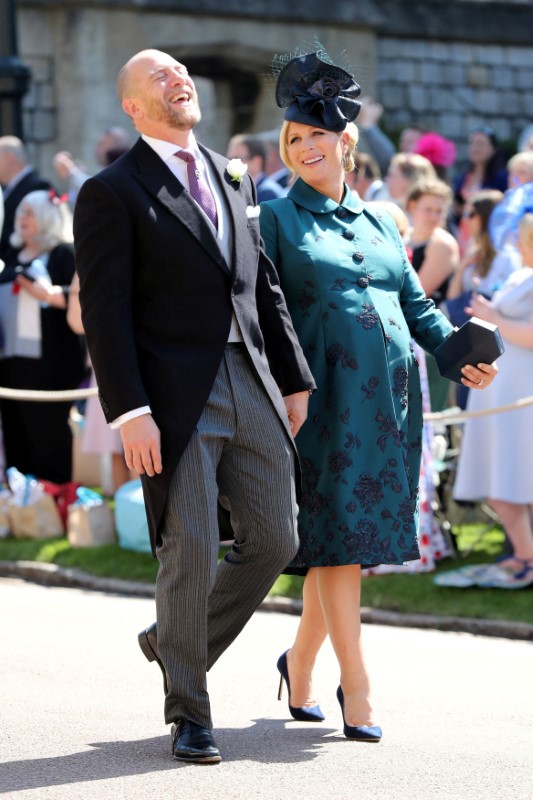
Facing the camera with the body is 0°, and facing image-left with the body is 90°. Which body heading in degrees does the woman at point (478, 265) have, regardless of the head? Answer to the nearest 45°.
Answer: approximately 90°

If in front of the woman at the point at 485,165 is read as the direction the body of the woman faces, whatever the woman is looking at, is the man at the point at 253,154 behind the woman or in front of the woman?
in front

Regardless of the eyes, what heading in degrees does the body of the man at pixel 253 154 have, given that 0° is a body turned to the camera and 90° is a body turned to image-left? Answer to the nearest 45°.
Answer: approximately 45°

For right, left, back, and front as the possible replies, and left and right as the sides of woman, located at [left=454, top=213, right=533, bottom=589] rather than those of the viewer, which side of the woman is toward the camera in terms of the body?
left

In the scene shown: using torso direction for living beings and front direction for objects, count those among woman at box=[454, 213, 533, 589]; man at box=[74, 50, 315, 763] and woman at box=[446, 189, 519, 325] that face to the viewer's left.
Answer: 2

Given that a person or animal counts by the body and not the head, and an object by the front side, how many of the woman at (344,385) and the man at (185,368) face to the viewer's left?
0

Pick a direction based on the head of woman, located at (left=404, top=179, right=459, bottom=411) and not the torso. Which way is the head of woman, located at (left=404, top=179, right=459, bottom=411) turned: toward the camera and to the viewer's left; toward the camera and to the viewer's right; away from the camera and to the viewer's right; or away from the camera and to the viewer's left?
toward the camera and to the viewer's left

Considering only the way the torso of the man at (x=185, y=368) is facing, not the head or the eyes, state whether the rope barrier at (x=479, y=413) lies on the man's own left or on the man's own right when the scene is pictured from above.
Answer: on the man's own left

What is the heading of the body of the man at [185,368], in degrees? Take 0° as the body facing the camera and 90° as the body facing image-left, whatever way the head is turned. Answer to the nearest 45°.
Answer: approximately 315°

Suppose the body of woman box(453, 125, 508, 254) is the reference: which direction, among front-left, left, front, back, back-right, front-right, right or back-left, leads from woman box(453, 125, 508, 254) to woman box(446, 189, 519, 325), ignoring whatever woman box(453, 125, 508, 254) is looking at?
front-left

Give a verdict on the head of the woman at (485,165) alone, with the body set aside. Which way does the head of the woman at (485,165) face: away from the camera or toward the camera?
toward the camera

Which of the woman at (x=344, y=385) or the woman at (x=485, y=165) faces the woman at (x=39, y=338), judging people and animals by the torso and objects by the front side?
the woman at (x=485, y=165)

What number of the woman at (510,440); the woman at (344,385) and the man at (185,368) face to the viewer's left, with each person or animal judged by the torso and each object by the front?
1

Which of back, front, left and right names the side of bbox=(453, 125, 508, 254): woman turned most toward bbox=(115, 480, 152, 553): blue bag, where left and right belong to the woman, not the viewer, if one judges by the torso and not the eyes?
front

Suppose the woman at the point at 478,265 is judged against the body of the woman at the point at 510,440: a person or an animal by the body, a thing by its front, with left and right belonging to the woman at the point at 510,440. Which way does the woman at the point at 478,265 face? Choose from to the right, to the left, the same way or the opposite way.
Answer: the same way

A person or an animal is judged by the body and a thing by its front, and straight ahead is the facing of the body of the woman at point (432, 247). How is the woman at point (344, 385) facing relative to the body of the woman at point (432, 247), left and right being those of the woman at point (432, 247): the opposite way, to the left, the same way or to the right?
to the left

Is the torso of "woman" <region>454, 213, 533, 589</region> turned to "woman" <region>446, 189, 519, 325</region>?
no

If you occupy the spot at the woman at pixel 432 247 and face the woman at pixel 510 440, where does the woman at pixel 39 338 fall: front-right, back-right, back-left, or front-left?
back-right
